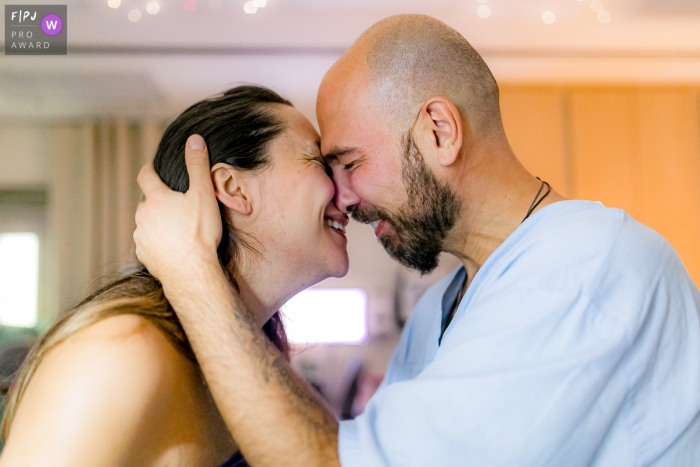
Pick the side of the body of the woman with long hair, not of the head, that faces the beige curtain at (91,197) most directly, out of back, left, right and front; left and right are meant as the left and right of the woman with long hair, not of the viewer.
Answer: left

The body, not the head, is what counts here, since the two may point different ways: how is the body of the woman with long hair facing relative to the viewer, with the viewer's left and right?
facing to the right of the viewer

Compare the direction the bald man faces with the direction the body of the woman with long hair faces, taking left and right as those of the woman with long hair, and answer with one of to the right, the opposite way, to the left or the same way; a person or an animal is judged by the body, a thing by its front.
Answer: the opposite way

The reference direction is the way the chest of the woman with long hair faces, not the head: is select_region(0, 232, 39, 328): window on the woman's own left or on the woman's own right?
on the woman's own left

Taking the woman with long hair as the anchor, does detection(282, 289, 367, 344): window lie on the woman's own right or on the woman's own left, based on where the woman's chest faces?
on the woman's own left

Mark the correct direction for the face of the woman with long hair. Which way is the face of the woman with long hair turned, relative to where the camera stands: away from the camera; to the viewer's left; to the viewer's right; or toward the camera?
to the viewer's right

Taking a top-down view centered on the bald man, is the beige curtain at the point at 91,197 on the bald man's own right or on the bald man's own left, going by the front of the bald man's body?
on the bald man's own right

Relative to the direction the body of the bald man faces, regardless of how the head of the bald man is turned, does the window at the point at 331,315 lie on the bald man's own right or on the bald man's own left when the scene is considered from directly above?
on the bald man's own right

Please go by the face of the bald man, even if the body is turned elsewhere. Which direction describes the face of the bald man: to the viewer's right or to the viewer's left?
to the viewer's left

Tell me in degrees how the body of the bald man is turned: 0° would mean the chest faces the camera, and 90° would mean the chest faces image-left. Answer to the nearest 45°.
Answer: approximately 90°
